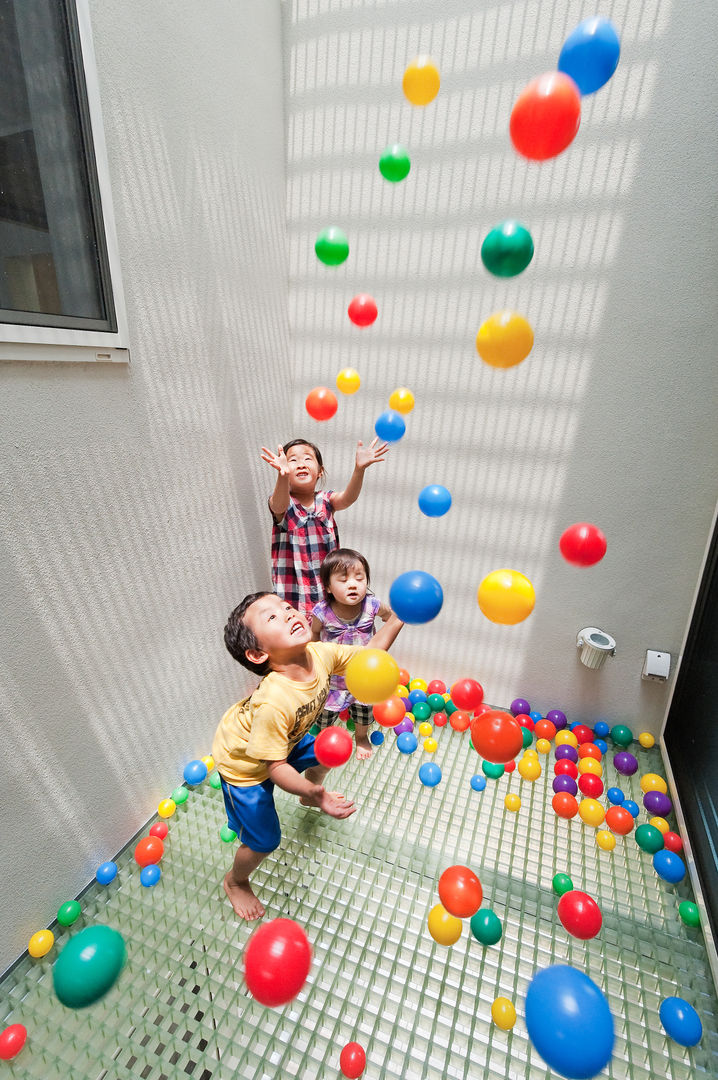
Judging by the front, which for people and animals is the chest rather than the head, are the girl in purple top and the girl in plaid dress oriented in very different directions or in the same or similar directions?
same or similar directions

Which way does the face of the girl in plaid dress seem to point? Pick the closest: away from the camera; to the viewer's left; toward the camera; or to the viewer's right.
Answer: toward the camera

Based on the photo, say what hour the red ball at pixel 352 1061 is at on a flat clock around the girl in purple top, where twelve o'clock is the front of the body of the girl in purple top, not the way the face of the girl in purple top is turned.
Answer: The red ball is roughly at 12 o'clock from the girl in purple top.

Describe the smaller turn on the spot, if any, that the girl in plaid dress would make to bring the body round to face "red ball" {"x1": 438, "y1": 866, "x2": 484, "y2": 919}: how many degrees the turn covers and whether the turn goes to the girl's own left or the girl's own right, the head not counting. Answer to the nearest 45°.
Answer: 0° — they already face it

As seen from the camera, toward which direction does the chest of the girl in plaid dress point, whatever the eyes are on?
toward the camera

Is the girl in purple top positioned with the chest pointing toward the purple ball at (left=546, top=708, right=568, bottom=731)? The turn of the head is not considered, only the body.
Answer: no

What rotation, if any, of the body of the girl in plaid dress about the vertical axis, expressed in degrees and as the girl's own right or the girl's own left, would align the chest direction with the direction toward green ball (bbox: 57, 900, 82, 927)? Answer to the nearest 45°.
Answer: approximately 45° to the girl's own right

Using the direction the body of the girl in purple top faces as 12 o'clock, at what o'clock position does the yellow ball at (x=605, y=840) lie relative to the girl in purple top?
The yellow ball is roughly at 10 o'clock from the girl in purple top.

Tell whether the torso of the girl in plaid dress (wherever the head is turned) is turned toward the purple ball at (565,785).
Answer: no

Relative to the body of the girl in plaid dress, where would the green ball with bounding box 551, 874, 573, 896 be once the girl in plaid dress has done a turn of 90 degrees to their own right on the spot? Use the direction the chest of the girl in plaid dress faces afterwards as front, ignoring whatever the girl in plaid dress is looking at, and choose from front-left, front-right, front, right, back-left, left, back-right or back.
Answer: back-left

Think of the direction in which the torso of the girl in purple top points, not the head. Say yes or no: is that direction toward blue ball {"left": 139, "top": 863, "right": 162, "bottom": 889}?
no

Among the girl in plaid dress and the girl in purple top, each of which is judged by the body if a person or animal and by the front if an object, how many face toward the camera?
2

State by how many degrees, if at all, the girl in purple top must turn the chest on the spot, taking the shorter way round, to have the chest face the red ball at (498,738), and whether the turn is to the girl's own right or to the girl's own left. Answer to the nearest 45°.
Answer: approximately 45° to the girl's own left

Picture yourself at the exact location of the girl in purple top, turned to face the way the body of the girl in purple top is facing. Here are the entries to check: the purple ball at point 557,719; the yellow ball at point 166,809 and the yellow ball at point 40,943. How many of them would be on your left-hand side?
1

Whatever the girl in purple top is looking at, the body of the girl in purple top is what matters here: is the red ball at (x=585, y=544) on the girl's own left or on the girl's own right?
on the girl's own left
